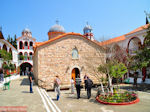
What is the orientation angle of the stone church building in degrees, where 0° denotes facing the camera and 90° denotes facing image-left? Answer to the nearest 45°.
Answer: approximately 0°
